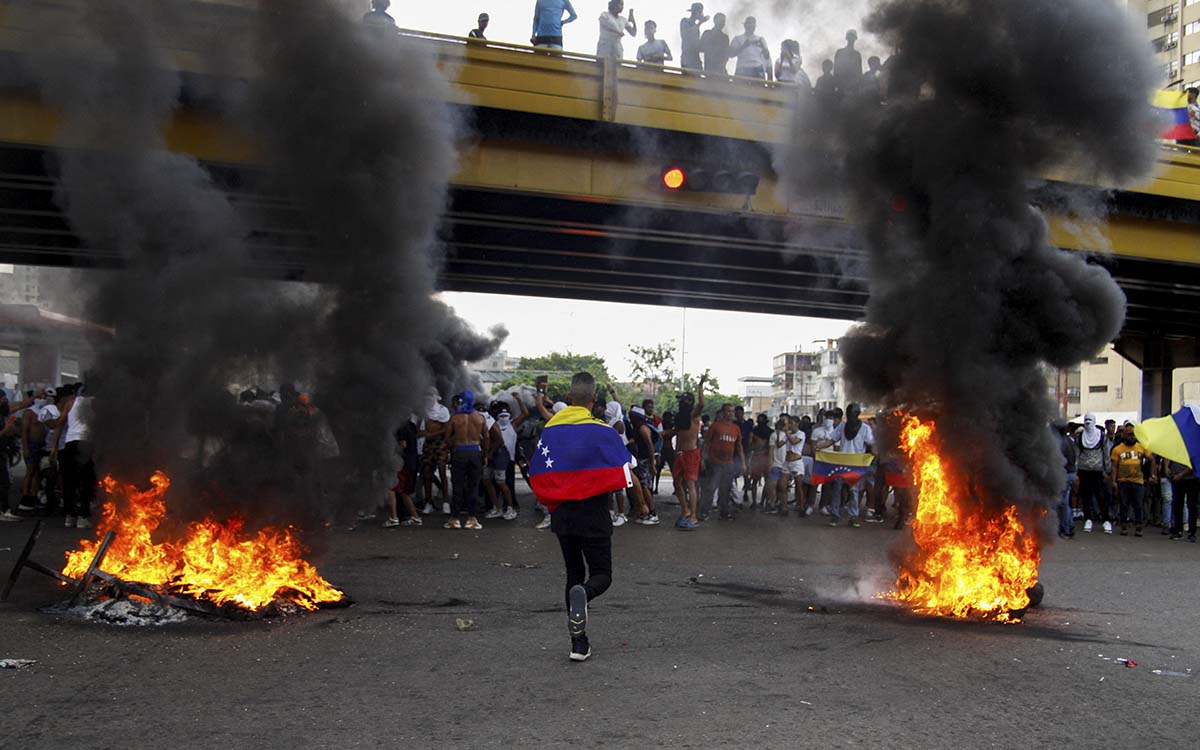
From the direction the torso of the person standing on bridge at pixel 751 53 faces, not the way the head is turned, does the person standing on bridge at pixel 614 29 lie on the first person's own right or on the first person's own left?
on the first person's own right

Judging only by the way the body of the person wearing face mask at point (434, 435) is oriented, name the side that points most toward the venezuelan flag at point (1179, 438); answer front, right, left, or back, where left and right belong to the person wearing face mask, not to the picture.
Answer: left

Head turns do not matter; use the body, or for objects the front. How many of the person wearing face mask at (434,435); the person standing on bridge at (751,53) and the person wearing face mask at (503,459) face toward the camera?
3

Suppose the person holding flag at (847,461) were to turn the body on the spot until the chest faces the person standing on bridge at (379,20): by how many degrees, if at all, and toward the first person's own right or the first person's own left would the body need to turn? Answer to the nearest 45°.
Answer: approximately 45° to the first person's own right

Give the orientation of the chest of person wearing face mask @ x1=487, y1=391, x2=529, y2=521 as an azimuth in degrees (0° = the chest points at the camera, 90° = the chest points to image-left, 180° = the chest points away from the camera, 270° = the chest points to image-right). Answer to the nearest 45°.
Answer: approximately 0°

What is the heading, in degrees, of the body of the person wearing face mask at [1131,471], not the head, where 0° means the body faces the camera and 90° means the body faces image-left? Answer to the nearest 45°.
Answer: approximately 0°

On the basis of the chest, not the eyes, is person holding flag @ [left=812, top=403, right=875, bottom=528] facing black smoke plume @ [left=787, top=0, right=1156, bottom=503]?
yes

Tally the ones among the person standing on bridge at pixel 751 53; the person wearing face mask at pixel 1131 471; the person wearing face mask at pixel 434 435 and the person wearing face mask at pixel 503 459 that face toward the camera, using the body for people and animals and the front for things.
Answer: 4

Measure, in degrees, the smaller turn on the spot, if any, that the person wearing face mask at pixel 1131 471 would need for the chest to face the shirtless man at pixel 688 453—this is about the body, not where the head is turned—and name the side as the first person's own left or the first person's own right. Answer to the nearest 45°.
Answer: approximately 45° to the first person's own right
